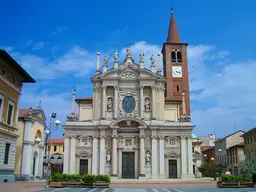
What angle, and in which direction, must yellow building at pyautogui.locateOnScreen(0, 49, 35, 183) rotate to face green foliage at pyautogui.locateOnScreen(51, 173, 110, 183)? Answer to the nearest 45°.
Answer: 0° — it already faces it

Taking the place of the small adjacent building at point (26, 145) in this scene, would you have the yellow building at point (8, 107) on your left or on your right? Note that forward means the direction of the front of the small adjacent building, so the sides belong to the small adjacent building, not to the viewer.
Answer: on your right

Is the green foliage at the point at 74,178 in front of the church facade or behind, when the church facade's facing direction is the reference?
in front

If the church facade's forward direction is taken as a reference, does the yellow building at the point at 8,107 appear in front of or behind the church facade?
in front

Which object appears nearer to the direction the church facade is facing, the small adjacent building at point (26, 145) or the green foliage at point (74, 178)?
the green foliage

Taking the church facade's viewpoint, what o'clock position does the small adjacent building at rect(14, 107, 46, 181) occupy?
The small adjacent building is roughly at 2 o'clock from the church facade.

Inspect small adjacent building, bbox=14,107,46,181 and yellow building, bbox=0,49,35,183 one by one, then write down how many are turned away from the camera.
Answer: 0

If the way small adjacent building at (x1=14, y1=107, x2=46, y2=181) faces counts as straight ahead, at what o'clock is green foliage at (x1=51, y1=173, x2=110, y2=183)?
The green foliage is roughly at 1 o'clock from the small adjacent building.

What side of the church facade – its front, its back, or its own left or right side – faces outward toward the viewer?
front

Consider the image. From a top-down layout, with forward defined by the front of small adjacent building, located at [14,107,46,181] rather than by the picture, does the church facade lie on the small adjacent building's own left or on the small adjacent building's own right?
on the small adjacent building's own left

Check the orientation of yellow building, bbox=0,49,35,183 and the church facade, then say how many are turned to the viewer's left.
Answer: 0

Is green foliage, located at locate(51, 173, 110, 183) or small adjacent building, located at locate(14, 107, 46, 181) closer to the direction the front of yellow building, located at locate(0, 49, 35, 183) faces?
the green foliage

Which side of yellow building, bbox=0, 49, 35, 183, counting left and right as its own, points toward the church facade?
left

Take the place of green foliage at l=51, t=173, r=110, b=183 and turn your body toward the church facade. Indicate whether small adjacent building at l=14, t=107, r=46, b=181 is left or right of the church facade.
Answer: left

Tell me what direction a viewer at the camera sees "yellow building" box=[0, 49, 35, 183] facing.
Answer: facing the viewer and to the right of the viewer

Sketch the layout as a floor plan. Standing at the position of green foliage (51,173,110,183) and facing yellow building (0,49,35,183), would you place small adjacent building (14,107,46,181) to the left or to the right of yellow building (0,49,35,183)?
right

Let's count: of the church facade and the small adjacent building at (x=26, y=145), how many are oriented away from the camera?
0
